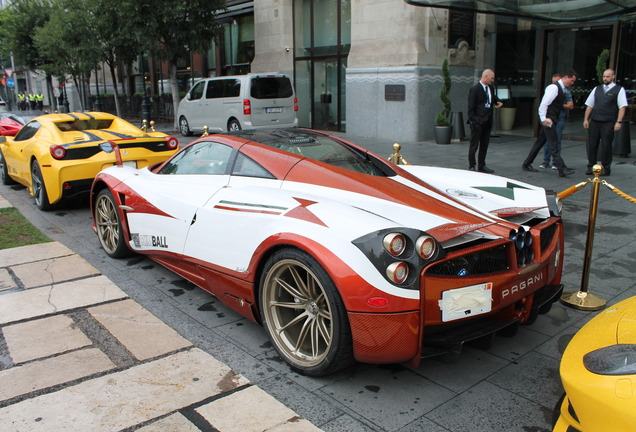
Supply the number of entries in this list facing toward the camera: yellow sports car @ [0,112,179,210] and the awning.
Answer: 1

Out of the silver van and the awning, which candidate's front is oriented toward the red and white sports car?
the awning

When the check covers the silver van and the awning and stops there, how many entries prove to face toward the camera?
1

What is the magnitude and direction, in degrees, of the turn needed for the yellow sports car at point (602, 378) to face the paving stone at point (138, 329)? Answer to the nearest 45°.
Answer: approximately 45° to its right

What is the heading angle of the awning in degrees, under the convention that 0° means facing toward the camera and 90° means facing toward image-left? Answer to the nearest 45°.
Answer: approximately 0°

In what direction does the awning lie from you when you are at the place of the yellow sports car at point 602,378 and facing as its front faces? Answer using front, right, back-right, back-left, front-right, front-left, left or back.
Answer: back-right

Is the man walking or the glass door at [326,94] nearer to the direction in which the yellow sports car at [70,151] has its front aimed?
the glass door

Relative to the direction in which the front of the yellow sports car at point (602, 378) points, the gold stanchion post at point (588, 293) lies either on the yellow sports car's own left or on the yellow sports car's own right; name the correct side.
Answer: on the yellow sports car's own right

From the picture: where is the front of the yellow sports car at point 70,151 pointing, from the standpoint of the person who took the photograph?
facing away from the viewer and to the left of the viewer

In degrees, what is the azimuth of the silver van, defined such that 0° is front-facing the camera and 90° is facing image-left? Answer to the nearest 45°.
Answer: approximately 135°
